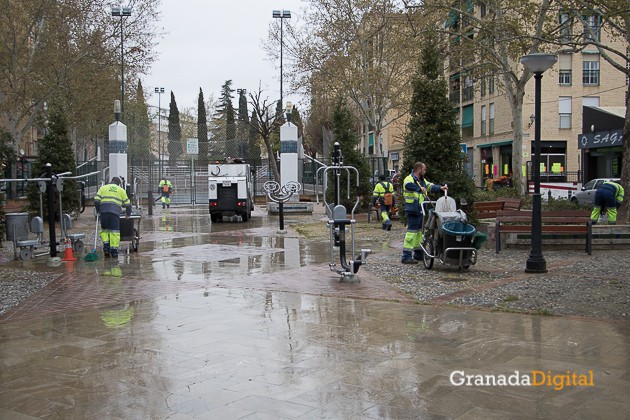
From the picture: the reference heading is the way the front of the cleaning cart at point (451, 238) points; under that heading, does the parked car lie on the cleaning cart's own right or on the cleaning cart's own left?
on the cleaning cart's own left

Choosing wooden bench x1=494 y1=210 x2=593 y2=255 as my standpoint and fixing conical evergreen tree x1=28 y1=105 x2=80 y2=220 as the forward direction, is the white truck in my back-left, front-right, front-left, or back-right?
front-right

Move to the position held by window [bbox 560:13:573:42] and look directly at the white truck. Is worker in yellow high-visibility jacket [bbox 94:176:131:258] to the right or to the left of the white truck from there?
left

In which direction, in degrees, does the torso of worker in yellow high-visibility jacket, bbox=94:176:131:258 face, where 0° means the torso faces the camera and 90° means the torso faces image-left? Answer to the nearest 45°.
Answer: approximately 180°

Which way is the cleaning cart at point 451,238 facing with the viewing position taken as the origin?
facing the viewer and to the right of the viewer

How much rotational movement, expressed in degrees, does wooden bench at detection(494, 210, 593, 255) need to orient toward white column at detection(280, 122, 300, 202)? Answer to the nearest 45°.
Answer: approximately 135° to its right

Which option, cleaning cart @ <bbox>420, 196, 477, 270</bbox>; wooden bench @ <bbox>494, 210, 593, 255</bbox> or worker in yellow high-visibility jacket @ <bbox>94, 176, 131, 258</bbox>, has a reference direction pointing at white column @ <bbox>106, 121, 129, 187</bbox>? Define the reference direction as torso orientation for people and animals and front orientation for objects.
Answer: the worker in yellow high-visibility jacket

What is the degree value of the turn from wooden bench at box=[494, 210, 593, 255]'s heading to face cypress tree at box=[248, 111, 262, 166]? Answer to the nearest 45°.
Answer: approximately 135° to its right

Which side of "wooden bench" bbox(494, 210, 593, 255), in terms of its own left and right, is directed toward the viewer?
front
